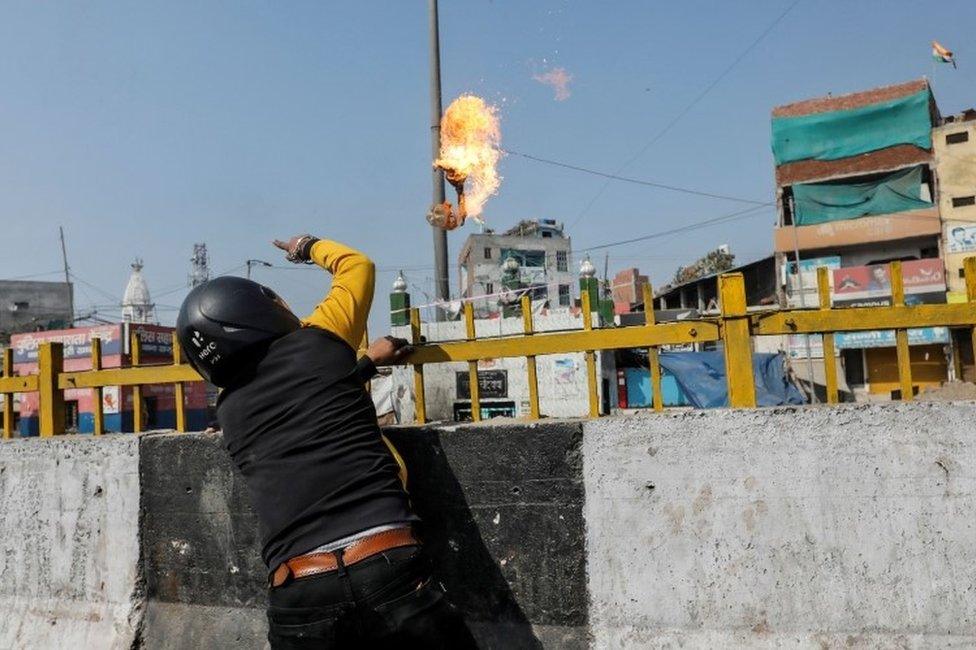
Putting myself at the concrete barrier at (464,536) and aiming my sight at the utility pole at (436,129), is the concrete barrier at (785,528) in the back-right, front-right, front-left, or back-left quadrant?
back-right

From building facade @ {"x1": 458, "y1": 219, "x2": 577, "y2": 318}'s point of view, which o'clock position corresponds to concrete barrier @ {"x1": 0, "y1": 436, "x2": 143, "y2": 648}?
The concrete barrier is roughly at 12 o'clock from the building facade.

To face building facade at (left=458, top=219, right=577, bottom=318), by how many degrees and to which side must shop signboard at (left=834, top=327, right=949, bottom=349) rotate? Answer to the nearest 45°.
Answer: approximately 90° to its right

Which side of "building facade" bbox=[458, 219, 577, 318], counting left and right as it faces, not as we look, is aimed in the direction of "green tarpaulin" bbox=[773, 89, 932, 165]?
left

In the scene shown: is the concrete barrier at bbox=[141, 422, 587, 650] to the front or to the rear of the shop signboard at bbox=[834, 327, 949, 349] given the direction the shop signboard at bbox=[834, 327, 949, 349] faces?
to the front

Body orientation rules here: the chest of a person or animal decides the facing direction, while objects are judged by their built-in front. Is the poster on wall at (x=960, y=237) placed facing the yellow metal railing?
yes

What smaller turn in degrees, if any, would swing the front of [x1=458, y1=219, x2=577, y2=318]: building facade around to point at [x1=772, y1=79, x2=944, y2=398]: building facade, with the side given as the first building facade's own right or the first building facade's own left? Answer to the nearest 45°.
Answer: approximately 90° to the first building facade's own left

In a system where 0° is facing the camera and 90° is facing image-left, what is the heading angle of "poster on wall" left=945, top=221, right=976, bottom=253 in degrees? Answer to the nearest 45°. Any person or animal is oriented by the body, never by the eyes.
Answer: approximately 0°

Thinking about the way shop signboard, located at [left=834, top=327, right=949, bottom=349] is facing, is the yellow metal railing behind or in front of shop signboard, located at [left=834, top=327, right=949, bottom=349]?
in front

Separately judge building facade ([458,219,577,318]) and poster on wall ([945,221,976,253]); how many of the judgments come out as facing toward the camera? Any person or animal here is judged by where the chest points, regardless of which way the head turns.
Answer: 2

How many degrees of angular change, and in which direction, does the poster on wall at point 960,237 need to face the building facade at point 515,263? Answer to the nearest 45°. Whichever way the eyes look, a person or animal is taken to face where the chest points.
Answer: approximately 90° to its right

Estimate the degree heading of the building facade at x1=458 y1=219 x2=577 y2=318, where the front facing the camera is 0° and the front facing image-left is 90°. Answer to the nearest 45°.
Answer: approximately 0°

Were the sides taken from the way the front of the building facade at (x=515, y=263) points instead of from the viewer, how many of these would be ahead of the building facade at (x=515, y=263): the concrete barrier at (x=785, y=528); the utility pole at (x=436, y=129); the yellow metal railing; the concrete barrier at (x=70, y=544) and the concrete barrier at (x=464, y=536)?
5

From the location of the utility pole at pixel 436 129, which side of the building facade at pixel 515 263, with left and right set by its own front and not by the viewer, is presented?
front
